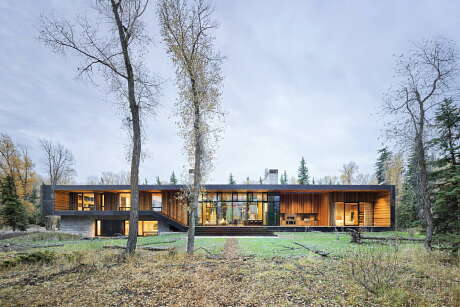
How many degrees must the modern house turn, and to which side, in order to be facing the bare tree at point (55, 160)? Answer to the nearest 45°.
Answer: approximately 135° to its right

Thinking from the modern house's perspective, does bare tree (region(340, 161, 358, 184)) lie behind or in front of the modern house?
behind

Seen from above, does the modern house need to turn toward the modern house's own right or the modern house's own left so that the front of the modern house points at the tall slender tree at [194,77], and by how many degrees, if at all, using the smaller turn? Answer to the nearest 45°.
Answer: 0° — it already faces it

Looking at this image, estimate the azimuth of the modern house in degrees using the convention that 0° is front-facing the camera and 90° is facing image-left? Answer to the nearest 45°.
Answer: approximately 0°

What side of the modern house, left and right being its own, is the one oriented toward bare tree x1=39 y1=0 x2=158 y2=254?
front

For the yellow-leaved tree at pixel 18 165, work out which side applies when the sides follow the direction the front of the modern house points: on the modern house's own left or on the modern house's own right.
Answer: on the modern house's own right

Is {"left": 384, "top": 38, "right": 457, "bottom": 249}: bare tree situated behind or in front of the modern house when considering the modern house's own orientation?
in front

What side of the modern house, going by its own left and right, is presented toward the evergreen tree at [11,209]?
right
